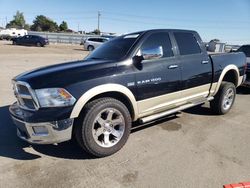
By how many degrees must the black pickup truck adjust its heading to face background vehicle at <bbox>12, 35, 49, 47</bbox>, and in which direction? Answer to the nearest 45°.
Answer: approximately 135° to its right

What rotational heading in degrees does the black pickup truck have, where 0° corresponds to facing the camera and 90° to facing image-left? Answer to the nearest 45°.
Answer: approximately 45°

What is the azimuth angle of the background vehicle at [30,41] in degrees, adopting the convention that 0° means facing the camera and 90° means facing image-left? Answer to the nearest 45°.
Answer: approximately 135°

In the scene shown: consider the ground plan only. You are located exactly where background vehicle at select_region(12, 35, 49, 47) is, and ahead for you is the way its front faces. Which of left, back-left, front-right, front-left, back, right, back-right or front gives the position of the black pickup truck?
back-left
